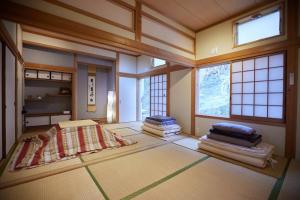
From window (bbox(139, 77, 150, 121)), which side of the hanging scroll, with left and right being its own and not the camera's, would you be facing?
left

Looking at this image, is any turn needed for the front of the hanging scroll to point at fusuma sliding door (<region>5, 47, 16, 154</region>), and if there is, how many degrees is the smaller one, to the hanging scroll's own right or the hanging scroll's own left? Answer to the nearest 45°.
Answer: approximately 45° to the hanging scroll's own right

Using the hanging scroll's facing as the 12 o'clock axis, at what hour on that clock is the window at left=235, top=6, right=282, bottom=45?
The window is roughly at 11 o'clock from the hanging scroll.

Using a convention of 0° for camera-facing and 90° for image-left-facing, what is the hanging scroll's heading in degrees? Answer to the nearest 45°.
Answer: approximately 0°

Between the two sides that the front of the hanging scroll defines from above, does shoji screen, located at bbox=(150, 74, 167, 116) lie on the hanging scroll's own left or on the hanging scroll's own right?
on the hanging scroll's own left

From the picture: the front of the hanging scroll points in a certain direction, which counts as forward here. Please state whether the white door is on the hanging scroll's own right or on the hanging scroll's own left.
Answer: on the hanging scroll's own left

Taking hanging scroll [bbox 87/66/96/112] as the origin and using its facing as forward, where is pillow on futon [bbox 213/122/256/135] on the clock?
The pillow on futon is roughly at 11 o'clock from the hanging scroll.

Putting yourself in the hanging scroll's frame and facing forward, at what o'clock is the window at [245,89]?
The window is roughly at 11 o'clock from the hanging scroll.

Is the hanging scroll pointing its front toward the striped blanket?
yes

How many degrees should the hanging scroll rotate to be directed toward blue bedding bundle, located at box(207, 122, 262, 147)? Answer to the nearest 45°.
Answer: approximately 45° to its left

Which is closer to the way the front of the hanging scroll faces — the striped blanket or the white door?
the striped blanket
